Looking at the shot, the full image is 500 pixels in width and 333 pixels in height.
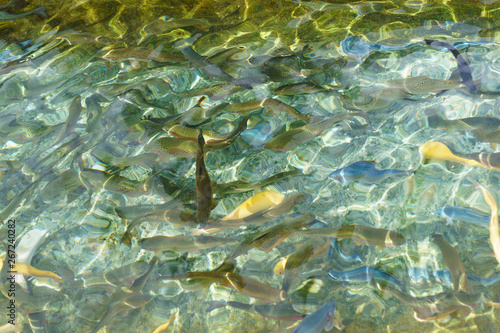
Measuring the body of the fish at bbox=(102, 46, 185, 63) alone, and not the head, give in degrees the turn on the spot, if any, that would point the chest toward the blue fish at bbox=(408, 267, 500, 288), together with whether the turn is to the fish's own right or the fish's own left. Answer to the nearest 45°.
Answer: approximately 90° to the fish's own left

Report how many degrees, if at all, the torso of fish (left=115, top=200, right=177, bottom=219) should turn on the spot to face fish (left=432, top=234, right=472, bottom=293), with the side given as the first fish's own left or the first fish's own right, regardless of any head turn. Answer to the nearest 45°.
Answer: approximately 135° to the first fish's own left

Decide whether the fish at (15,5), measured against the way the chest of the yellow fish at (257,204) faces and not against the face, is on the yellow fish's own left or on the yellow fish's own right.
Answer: on the yellow fish's own left

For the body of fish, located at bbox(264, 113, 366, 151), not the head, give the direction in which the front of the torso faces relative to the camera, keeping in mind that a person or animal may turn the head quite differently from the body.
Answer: to the viewer's left

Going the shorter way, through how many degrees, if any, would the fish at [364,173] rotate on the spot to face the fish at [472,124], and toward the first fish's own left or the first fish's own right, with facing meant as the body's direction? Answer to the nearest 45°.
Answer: approximately 135° to the first fish's own right

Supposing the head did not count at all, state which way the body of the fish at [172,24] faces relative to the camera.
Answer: to the viewer's left
